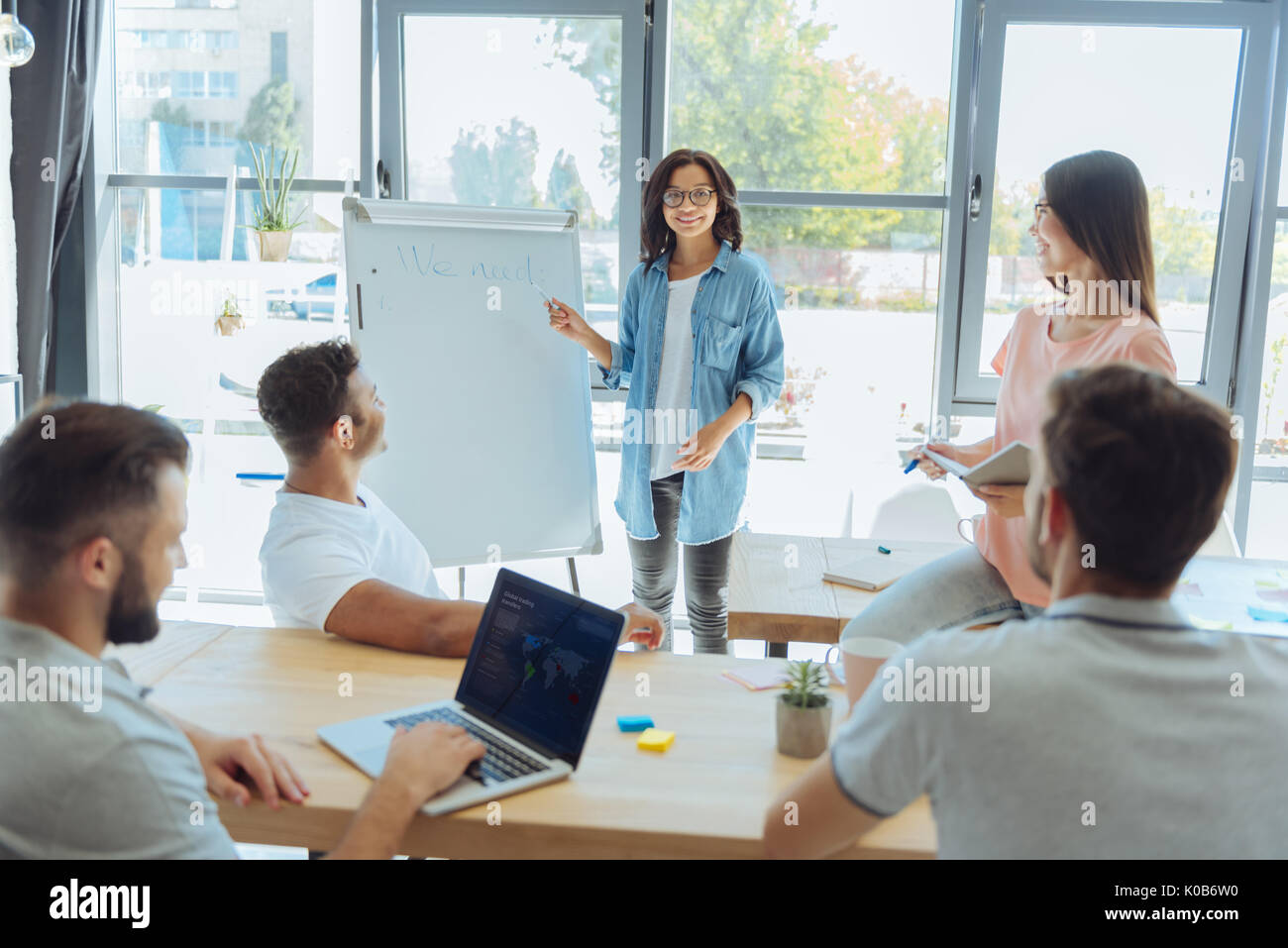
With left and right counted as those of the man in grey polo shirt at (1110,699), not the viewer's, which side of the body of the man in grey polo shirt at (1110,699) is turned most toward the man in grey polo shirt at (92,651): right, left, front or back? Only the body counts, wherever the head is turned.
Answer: left

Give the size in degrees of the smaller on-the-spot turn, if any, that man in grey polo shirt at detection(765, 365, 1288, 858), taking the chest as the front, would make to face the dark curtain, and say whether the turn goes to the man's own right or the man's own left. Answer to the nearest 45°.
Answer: approximately 45° to the man's own left

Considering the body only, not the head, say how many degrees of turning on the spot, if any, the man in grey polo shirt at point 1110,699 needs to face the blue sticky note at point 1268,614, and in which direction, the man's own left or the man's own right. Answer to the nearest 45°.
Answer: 0° — they already face it

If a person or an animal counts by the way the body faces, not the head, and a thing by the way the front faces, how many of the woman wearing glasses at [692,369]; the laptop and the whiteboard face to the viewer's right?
0

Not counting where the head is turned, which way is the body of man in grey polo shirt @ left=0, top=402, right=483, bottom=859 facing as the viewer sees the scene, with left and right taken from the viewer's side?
facing away from the viewer and to the right of the viewer

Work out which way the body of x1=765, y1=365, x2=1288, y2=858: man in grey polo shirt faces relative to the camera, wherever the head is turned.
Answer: away from the camera

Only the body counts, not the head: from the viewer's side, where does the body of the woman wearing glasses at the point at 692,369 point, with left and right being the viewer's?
facing the viewer

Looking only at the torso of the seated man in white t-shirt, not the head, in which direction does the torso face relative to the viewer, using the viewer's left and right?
facing to the right of the viewer

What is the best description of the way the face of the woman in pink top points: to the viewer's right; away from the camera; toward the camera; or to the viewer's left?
to the viewer's left

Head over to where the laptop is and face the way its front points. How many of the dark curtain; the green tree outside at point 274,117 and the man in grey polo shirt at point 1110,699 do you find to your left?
1

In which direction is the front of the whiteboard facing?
toward the camera

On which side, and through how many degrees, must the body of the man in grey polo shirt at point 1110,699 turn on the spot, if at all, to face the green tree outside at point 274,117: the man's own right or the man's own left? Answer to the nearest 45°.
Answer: approximately 45° to the man's own left

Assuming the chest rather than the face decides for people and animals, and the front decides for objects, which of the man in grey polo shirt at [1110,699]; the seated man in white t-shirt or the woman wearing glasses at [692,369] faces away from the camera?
the man in grey polo shirt

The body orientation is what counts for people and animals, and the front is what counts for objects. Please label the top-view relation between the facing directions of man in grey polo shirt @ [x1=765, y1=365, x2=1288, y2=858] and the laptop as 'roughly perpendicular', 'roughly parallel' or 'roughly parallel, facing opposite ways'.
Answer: roughly perpendicular

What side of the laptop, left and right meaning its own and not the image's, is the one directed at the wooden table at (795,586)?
back

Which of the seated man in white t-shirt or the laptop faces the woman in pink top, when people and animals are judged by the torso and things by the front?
the seated man in white t-shirt

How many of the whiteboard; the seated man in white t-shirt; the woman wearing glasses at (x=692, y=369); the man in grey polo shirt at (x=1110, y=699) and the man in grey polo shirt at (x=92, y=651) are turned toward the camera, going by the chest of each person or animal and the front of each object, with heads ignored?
2

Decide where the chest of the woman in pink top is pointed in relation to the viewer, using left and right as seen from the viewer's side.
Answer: facing the viewer and to the left of the viewer

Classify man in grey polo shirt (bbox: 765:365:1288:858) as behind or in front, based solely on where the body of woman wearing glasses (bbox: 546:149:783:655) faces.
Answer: in front

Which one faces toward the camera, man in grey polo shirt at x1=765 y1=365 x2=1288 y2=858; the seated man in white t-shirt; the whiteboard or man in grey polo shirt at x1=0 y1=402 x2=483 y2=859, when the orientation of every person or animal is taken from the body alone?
the whiteboard
